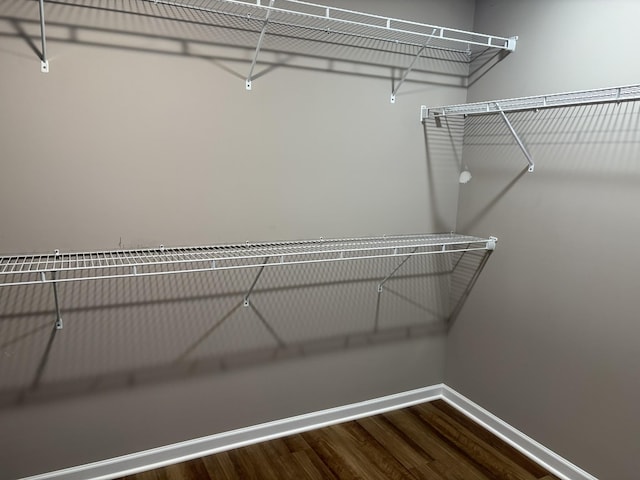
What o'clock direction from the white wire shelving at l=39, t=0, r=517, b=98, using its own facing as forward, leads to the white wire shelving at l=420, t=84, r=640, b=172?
the white wire shelving at l=420, t=84, r=640, b=172 is roughly at 11 o'clock from the white wire shelving at l=39, t=0, r=517, b=98.

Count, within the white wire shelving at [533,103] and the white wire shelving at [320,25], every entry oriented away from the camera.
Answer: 0

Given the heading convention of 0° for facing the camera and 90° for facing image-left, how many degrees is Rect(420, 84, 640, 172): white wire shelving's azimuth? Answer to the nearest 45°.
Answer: approximately 45°

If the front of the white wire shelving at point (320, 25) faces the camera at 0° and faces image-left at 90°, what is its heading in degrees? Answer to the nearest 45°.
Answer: approximately 315°

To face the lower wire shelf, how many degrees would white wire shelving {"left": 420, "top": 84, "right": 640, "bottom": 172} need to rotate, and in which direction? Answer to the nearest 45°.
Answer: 0° — it already faces it
